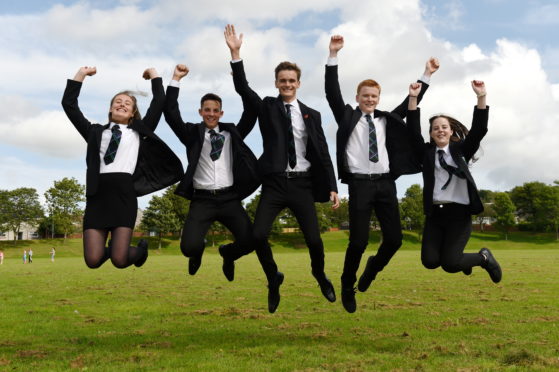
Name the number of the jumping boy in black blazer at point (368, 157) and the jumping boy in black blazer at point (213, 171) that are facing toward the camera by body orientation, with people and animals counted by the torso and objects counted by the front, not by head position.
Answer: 2

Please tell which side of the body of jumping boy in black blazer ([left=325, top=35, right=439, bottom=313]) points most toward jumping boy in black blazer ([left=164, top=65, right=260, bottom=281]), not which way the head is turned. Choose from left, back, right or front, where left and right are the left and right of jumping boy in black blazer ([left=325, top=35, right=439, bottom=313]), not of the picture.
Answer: right

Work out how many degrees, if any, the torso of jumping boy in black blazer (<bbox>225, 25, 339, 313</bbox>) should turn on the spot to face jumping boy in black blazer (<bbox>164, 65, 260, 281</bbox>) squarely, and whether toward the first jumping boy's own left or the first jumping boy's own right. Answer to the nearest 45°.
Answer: approximately 90° to the first jumping boy's own right

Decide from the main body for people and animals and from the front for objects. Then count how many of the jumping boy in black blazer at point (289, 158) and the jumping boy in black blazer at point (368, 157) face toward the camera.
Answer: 2

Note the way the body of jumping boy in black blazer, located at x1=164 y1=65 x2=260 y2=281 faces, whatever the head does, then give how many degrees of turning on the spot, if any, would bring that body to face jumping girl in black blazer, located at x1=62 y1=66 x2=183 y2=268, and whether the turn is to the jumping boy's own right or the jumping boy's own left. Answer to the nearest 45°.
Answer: approximately 90° to the jumping boy's own right

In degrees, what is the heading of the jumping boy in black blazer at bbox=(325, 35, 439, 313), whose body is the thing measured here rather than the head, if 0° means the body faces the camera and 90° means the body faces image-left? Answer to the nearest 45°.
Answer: approximately 0°

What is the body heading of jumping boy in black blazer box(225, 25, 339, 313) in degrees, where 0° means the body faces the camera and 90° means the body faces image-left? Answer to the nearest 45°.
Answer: approximately 0°
